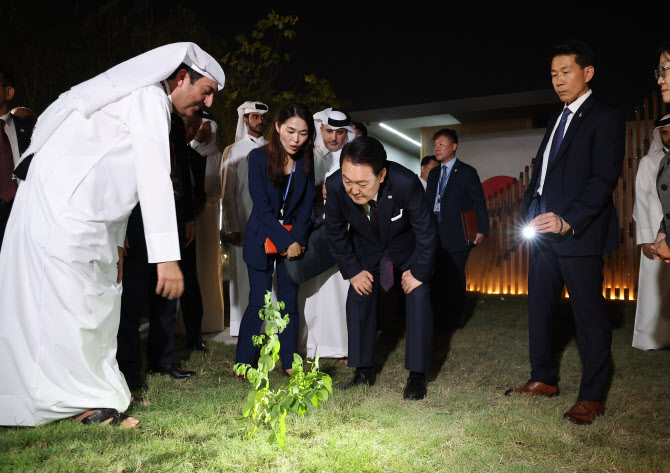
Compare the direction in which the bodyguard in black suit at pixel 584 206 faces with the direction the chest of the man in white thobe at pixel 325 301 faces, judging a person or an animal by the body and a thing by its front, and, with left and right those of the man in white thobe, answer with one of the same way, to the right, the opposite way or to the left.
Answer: to the right

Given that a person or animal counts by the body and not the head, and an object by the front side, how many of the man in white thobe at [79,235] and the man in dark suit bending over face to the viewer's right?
1

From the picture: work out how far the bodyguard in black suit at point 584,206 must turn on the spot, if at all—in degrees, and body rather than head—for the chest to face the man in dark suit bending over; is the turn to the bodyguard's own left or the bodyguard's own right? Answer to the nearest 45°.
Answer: approximately 45° to the bodyguard's own right

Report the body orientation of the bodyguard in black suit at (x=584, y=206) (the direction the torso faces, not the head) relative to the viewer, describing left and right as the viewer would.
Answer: facing the viewer and to the left of the viewer

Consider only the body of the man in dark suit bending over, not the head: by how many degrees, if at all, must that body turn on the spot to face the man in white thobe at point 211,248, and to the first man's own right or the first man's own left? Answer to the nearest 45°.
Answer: approximately 90° to the first man's own right

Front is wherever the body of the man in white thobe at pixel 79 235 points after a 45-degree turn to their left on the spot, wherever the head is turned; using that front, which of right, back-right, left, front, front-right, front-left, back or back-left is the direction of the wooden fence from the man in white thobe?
front

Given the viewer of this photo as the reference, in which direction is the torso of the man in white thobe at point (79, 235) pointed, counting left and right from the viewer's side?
facing to the right of the viewer

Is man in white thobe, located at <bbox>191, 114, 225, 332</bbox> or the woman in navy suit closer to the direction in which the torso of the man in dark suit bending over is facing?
the woman in navy suit

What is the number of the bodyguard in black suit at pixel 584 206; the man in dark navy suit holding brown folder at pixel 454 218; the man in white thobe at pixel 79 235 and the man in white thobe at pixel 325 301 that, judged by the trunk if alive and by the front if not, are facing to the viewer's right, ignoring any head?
1

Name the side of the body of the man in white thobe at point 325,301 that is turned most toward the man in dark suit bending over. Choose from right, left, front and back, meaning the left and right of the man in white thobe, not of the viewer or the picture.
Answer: front

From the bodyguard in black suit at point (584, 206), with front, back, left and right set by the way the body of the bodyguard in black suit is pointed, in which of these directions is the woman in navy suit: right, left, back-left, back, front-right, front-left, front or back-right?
front-right

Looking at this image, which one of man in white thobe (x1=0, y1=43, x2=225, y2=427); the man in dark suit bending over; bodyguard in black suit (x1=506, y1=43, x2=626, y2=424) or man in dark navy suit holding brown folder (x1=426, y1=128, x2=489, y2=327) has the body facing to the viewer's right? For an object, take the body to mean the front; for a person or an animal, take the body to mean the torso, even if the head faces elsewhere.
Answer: the man in white thobe

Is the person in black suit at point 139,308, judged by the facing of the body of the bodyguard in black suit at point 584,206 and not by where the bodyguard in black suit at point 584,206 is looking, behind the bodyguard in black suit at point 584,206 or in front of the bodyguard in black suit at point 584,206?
in front

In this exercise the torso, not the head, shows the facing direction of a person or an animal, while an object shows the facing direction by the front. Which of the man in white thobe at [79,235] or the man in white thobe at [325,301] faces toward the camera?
the man in white thobe at [325,301]

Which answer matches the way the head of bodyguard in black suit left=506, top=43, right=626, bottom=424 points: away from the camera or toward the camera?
toward the camera

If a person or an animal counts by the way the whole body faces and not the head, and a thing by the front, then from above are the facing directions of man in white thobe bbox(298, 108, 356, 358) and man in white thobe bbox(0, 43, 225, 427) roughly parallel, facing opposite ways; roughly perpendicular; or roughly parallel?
roughly perpendicular

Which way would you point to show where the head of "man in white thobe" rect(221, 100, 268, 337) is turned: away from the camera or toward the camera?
toward the camera

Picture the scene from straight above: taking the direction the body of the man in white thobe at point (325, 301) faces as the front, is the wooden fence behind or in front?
behind
